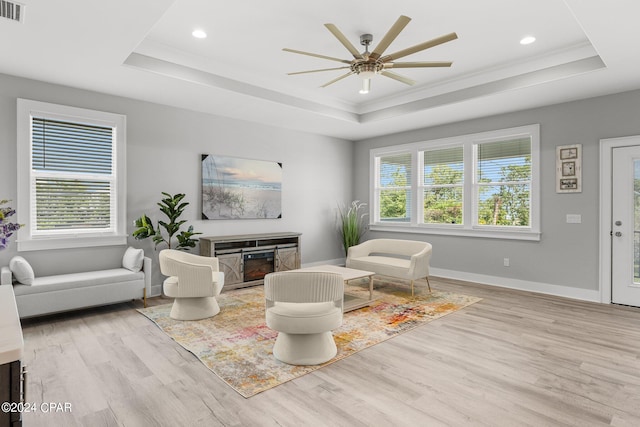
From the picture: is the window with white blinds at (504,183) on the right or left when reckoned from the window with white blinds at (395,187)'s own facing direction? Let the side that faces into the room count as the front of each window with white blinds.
on its left

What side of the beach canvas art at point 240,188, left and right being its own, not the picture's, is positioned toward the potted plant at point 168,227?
right

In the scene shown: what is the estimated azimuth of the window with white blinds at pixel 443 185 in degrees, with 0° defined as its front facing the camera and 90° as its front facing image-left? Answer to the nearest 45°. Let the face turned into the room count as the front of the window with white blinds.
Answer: approximately 45°

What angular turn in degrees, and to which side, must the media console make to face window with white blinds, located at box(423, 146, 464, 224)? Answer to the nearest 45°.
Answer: approximately 45° to its left

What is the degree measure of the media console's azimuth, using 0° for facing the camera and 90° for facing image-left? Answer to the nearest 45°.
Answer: approximately 315°

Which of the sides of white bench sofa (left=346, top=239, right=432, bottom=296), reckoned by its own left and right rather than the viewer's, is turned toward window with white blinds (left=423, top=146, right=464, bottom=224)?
back

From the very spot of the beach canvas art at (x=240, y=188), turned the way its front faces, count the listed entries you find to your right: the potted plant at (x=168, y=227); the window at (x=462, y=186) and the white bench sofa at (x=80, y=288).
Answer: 2
